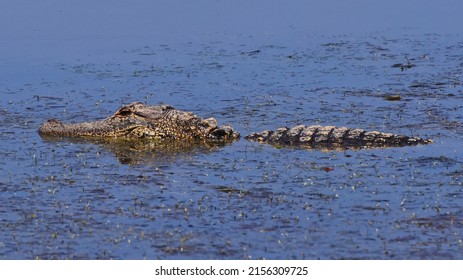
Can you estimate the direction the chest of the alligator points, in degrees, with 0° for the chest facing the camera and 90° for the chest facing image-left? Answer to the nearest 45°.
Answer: approximately 90°
